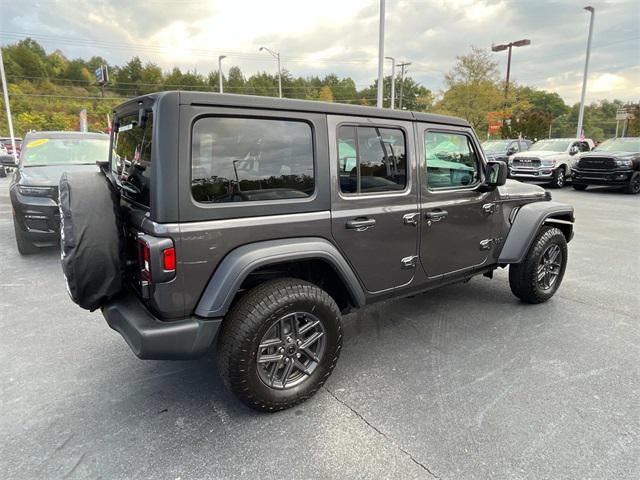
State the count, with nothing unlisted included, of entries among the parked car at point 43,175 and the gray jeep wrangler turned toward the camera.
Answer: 1

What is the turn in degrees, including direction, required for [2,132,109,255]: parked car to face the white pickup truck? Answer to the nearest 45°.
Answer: approximately 90° to its left

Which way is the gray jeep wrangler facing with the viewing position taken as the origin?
facing away from the viewer and to the right of the viewer

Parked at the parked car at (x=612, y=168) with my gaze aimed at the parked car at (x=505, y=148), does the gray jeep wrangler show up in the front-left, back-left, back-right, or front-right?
back-left

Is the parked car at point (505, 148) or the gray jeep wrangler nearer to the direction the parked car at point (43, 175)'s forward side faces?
the gray jeep wrangler

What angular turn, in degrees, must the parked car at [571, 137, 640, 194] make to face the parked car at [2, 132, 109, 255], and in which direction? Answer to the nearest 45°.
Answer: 0° — it already faces it

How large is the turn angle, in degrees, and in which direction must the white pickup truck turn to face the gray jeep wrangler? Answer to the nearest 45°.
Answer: approximately 45° to its left

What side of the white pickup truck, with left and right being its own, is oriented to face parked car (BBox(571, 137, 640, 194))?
left

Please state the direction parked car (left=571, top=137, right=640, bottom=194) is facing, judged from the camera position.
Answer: facing the viewer and to the left of the viewer

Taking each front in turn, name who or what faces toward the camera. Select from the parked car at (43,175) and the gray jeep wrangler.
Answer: the parked car

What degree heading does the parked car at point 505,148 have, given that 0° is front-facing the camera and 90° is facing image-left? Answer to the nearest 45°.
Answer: approximately 45°

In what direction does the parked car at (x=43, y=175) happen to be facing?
toward the camera

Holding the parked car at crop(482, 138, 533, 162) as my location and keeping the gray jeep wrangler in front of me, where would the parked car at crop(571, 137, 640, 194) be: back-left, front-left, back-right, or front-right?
front-left
